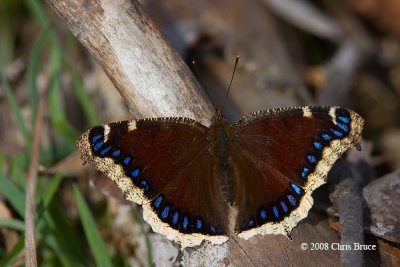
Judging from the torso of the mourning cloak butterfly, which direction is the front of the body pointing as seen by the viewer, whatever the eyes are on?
away from the camera

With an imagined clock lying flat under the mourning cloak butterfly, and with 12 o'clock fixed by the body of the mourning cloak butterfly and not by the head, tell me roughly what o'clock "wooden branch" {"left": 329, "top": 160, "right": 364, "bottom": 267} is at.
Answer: The wooden branch is roughly at 3 o'clock from the mourning cloak butterfly.

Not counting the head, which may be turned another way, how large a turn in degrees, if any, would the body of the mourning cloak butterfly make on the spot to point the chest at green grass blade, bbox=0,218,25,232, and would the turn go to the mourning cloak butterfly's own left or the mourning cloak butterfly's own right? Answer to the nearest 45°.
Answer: approximately 45° to the mourning cloak butterfly's own left

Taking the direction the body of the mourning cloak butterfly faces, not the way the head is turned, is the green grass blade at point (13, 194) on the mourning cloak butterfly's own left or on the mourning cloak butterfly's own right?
on the mourning cloak butterfly's own left
